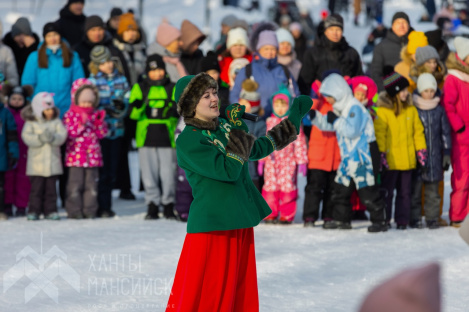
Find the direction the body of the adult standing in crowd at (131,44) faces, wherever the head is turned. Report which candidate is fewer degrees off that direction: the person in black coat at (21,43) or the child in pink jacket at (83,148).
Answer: the child in pink jacket

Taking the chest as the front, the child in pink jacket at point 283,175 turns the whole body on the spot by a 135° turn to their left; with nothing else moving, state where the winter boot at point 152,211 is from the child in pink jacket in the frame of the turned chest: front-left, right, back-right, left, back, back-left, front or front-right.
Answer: back-left

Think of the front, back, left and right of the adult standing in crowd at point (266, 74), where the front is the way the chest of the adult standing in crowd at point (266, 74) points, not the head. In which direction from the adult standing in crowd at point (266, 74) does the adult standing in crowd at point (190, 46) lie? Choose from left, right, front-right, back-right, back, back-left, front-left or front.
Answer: back-right

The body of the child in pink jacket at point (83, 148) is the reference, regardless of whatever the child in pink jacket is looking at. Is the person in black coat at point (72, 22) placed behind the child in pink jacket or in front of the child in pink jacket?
behind

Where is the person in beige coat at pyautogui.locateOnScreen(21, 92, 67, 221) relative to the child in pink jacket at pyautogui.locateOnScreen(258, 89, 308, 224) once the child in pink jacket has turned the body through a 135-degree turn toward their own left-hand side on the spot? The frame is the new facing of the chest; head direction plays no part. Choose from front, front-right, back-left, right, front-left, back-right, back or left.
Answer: back-left

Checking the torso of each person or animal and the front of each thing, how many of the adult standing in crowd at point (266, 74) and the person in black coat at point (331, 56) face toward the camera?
2

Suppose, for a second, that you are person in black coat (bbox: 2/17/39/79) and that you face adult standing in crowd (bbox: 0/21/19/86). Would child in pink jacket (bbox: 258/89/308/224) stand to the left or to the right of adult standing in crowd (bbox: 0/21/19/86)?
left
